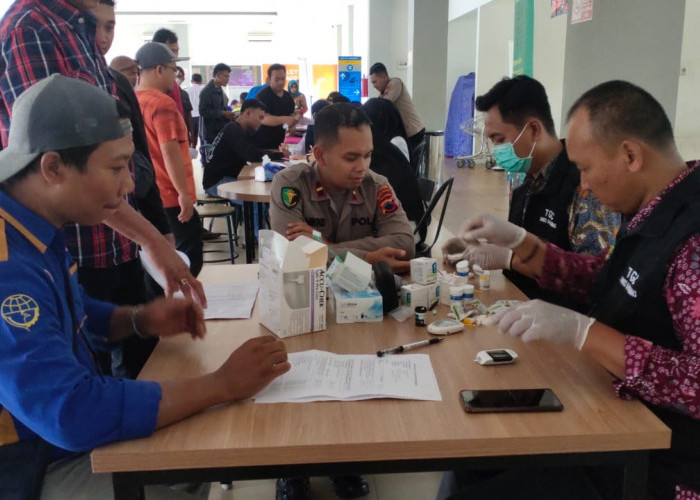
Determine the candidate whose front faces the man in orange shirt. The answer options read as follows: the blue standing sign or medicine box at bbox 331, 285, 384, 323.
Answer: the blue standing sign

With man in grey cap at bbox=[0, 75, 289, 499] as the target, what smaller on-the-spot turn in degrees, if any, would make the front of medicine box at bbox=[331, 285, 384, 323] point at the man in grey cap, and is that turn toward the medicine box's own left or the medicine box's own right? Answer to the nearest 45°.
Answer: approximately 45° to the medicine box's own right

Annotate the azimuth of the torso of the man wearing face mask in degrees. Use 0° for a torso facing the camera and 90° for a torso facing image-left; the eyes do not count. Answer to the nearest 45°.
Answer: approximately 45°

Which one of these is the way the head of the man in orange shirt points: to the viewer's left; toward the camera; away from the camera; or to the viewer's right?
to the viewer's right

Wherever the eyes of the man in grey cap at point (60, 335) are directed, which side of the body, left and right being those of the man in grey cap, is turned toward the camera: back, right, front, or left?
right

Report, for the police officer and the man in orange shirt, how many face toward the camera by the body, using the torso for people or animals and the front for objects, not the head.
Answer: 1

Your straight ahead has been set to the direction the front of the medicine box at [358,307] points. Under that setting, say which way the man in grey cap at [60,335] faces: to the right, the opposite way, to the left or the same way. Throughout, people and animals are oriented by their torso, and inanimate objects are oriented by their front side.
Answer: to the left

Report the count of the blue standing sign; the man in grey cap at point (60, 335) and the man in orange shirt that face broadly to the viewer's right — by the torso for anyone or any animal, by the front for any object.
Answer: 2

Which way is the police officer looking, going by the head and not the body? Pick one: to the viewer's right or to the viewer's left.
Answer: to the viewer's right

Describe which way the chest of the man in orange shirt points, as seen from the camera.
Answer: to the viewer's right

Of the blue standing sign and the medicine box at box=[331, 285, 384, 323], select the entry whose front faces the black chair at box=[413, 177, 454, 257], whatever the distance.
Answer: the blue standing sign

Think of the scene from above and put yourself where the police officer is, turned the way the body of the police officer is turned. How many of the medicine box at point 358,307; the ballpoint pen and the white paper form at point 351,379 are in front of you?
3
